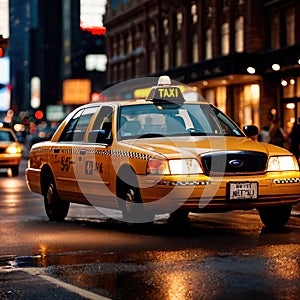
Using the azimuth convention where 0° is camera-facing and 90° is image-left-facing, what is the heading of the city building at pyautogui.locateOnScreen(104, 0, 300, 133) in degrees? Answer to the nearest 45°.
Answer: approximately 45°

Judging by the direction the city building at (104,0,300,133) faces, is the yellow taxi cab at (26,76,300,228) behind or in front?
in front

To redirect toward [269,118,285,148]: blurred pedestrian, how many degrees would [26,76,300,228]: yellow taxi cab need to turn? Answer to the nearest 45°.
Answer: approximately 135° to its left

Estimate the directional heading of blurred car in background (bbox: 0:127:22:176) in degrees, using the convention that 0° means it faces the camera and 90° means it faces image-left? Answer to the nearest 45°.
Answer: approximately 0°

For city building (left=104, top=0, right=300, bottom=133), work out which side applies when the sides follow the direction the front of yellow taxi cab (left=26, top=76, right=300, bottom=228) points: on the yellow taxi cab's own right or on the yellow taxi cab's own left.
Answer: on the yellow taxi cab's own left

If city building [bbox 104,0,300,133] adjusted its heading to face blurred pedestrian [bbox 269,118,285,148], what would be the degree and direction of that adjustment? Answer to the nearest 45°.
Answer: approximately 45° to its left

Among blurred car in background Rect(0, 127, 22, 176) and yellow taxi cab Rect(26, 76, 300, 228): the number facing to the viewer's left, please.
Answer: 0

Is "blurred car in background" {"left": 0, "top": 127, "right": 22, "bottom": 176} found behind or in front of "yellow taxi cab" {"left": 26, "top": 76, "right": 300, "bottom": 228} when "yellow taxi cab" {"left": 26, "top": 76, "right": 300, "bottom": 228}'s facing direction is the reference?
behind
